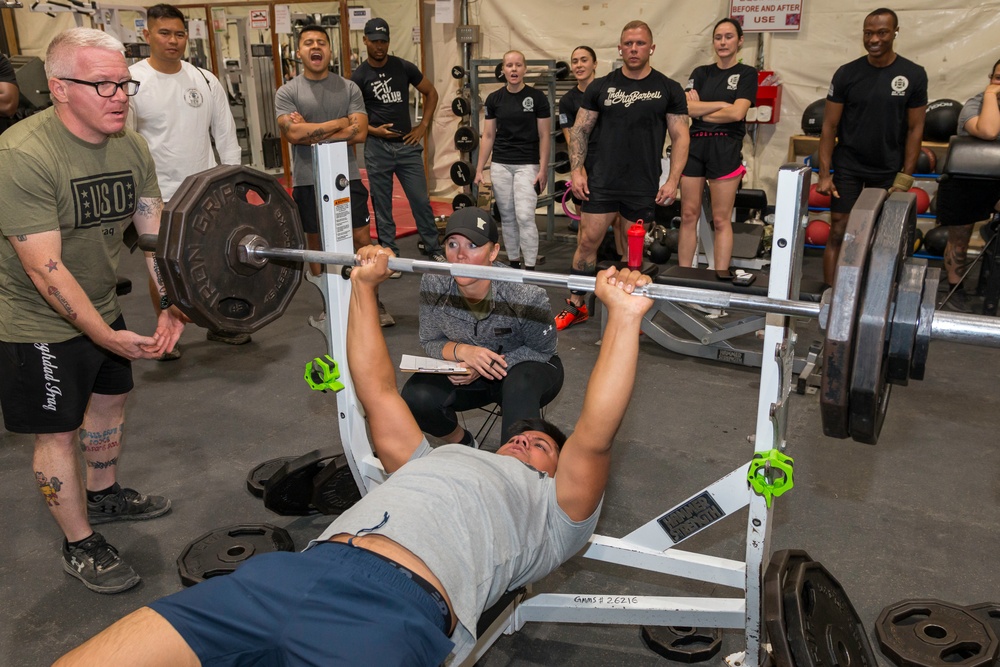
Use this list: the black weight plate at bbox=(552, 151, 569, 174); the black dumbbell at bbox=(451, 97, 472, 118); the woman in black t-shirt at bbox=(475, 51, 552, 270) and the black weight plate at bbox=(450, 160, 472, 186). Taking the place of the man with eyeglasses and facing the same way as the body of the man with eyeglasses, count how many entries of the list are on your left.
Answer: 4

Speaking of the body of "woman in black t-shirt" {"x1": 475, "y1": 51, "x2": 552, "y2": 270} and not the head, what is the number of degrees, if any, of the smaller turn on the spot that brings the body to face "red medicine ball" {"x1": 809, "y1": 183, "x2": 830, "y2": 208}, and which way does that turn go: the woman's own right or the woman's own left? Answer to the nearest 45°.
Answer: approximately 90° to the woman's own left

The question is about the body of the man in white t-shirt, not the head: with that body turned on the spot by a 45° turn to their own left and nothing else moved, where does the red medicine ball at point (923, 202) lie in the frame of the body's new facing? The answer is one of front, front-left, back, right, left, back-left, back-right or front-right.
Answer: front-left

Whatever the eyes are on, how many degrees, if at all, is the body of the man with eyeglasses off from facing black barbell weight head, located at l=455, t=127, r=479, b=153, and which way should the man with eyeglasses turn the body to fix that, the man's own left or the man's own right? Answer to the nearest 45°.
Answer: approximately 90° to the man's own left

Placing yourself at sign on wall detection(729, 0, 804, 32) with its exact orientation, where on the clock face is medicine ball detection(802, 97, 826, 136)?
The medicine ball is roughly at 11 o'clock from the sign on wall.

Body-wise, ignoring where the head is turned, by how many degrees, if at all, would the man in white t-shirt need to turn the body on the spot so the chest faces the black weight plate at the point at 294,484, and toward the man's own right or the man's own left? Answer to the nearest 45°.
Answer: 0° — they already face it

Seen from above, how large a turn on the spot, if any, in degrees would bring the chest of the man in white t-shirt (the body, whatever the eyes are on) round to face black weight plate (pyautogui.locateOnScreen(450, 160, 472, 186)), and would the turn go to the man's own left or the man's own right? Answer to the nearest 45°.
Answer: approximately 135° to the man's own left

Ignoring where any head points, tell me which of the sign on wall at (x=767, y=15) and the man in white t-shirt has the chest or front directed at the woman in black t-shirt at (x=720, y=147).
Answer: the sign on wall

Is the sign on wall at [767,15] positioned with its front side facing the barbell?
yes

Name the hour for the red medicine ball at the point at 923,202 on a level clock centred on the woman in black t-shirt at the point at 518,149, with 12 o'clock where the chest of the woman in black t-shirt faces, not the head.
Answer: The red medicine ball is roughly at 9 o'clock from the woman in black t-shirt.

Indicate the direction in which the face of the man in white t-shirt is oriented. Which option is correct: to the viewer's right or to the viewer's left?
to the viewer's right
